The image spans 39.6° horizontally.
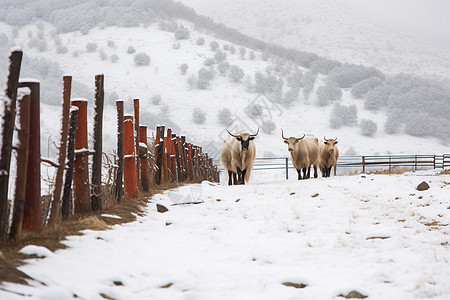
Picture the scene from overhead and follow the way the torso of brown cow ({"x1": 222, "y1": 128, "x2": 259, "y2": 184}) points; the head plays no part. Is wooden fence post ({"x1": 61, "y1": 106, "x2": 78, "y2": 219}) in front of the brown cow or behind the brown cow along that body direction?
in front

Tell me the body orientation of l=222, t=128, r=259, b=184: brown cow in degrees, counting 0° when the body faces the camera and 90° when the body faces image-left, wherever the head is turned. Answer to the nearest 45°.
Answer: approximately 0°

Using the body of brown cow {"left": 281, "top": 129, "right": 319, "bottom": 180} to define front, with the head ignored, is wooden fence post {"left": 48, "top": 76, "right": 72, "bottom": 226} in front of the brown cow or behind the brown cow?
in front

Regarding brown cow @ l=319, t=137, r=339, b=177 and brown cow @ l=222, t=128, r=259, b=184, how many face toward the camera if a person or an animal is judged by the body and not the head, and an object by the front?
2

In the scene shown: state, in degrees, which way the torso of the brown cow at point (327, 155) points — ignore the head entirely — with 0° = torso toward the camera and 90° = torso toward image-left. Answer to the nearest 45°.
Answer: approximately 0°

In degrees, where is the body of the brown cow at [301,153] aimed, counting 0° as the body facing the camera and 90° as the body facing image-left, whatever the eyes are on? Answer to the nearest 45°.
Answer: approximately 45°

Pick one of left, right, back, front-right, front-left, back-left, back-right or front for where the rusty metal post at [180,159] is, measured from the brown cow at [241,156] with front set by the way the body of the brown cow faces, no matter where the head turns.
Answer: front-right
